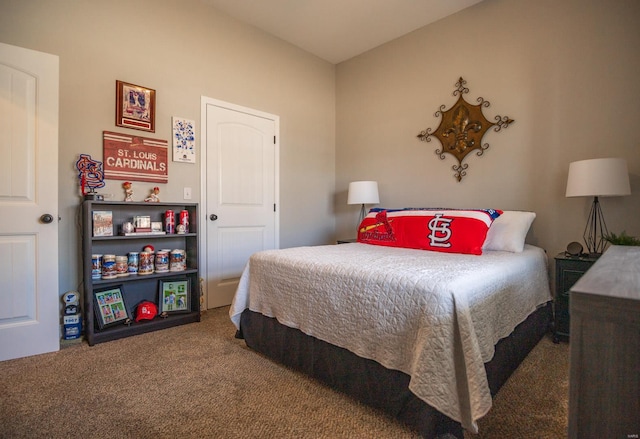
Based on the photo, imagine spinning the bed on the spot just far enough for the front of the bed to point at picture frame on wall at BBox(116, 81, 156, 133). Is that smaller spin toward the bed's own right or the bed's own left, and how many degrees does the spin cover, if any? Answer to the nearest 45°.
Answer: approximately 45° to the bed's own right

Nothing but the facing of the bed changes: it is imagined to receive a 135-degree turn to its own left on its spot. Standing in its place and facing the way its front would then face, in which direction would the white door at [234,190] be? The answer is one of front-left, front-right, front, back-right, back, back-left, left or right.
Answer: back-left

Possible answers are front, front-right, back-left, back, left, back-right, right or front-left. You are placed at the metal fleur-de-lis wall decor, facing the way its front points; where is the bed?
front-left

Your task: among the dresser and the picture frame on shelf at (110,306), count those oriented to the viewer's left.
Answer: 1

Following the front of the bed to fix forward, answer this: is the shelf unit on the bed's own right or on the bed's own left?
on the bed's own right

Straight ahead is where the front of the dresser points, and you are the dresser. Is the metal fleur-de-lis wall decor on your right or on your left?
on your right

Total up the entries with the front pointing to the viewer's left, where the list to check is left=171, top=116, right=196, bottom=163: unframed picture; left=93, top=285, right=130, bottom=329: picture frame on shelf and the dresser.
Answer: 1

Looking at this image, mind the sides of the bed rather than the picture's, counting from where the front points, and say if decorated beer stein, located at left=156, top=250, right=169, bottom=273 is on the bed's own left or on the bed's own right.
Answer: on the bed's own right

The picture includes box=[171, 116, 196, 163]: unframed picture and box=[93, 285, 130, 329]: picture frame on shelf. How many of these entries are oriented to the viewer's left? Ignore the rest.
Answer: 0

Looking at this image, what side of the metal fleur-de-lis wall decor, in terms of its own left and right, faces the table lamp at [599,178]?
left

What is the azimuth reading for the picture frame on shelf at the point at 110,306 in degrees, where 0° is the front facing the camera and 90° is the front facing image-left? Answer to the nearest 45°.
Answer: approximately 315°

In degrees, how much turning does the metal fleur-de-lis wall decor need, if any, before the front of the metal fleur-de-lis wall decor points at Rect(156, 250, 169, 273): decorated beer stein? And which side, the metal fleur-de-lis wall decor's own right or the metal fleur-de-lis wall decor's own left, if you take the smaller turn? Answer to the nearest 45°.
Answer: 0° — it already faces it

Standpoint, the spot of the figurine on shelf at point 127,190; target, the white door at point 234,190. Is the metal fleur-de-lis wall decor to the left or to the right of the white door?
right

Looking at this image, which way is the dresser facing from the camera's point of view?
to the viewer's left

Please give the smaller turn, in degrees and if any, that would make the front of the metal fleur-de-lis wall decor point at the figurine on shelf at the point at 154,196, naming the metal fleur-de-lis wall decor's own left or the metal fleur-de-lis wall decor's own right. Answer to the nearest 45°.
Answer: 0° — it already faces it
